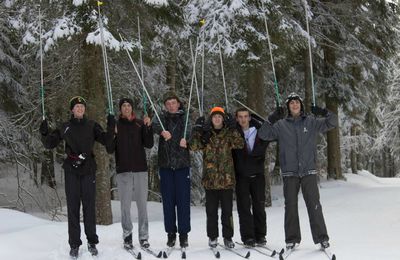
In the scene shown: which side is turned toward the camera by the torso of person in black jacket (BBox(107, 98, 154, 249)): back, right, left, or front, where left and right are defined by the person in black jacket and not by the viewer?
front

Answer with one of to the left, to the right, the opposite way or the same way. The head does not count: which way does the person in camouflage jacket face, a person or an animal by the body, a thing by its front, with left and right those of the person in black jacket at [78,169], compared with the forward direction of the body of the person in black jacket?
the same way

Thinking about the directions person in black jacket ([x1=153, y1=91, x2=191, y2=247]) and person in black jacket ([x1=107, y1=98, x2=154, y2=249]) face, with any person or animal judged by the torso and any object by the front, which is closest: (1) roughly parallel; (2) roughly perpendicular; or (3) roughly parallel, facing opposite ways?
roughly parallel

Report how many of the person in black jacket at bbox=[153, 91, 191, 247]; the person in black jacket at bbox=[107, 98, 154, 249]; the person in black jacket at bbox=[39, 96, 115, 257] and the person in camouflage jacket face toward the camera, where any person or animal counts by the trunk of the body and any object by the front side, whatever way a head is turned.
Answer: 4

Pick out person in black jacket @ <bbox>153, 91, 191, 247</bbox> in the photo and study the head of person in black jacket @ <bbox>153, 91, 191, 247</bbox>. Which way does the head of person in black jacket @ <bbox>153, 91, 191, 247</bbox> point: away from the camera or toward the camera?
toward the camera

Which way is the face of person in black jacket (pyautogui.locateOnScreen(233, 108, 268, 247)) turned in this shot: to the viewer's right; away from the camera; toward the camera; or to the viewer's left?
toward the camera

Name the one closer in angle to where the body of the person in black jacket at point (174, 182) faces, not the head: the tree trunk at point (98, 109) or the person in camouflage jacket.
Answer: the person in camouflage jacket

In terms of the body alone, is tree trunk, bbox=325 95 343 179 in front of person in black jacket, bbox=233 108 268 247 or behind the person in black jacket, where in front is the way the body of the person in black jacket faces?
behind

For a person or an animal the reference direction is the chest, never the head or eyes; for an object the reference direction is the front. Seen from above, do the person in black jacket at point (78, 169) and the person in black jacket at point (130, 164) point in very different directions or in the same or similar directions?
same or similar directions

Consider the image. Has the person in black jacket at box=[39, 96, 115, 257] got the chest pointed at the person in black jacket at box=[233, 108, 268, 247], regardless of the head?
no

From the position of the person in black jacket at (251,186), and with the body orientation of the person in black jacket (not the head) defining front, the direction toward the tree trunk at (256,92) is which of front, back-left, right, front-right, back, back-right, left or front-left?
back

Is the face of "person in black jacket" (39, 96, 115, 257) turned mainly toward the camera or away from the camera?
toward the camera

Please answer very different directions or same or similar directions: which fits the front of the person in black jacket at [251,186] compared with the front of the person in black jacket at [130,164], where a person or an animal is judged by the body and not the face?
same or similar directions

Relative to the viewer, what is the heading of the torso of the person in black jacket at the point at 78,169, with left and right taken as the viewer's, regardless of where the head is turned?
facing the viewer

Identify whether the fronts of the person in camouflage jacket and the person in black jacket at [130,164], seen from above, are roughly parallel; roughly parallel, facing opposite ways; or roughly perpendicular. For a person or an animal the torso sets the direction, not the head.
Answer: roughly parallel

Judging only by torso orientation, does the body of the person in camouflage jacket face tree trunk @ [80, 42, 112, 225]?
no

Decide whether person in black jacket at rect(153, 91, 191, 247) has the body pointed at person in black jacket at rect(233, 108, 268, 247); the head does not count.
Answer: no

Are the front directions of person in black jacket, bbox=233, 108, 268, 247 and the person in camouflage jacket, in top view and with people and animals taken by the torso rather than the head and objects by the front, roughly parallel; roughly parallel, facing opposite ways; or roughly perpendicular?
roughly parallel
